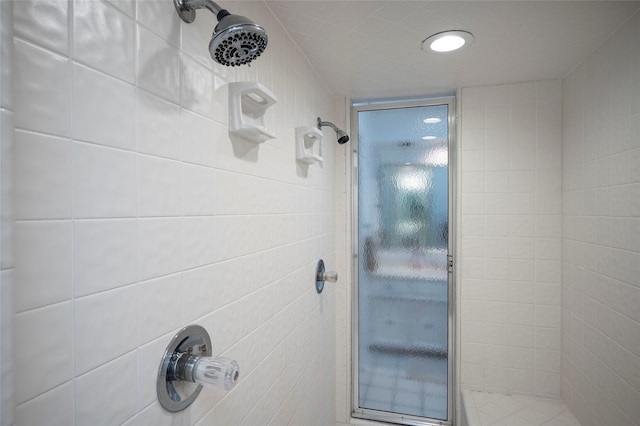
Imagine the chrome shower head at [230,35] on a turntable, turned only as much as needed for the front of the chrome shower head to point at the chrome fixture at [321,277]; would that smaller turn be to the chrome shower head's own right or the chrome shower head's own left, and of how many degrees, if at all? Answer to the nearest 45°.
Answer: approximately 90° to the chrome shower head's own left

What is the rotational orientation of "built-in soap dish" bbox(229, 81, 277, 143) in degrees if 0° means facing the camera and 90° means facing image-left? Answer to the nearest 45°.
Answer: approximately 315°

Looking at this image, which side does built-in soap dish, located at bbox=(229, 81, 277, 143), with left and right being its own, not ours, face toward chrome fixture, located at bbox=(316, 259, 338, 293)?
left

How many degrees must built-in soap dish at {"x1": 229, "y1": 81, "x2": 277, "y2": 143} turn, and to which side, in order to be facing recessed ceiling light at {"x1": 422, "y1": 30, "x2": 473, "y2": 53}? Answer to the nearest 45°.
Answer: approximately 45° to its left

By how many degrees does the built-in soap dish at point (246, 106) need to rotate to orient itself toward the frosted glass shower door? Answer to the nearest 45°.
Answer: approximately 90° to its left

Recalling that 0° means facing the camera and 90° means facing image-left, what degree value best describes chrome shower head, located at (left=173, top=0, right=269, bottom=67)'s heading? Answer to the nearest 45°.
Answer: approximately 315°

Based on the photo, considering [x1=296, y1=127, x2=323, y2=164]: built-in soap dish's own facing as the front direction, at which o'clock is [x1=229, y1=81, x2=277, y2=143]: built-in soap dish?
[x1=229, y1=81, x2=277, y2=143]: built-in soap dish is roughly at 2 o'clock from [x1=296, y1=127, x2=323, y2=164]: built-in soap dish.
